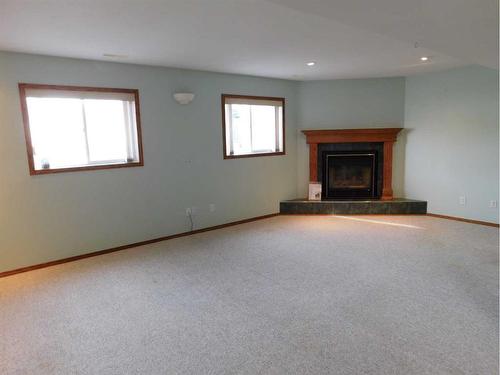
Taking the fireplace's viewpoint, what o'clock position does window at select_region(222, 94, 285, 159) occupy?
The window is roughly at 2 o'clock from the fireplace.

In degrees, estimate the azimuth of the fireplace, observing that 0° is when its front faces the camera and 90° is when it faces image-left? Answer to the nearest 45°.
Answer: approximately 0°

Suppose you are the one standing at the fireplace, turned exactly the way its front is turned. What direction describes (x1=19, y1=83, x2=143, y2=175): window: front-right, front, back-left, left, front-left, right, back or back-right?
front-right
